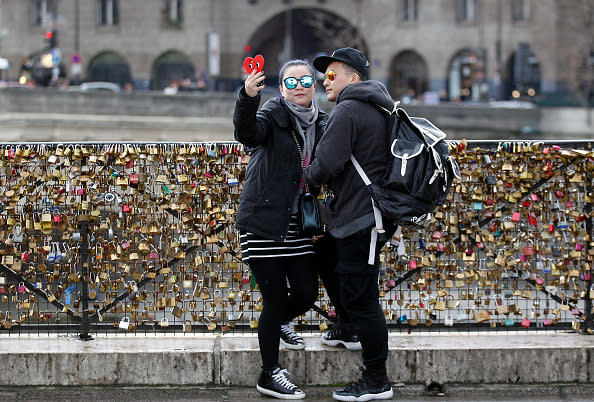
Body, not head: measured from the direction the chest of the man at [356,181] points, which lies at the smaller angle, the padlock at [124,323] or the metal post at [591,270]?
the padlock

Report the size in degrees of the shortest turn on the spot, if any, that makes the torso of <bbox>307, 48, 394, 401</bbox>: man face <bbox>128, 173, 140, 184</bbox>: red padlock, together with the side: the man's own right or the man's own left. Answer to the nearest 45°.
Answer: approximately 45° to the man's own right

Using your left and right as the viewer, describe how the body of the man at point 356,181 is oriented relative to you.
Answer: facing to the left of the viewer

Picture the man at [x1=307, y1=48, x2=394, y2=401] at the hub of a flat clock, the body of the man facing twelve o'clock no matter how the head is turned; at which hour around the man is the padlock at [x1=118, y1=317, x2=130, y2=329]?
The padlock is roughly at 1 o'clock from the man.

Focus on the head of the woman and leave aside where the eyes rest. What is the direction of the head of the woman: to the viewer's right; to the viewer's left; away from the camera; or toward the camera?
toward the camera

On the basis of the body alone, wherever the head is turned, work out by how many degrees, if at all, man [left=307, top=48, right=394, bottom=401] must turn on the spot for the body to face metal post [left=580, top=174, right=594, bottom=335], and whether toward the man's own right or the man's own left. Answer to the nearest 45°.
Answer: approximately 135° to the man's own right

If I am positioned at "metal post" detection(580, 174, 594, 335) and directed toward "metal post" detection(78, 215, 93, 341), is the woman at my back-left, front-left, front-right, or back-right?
front-left

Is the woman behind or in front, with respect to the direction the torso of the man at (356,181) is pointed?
in front

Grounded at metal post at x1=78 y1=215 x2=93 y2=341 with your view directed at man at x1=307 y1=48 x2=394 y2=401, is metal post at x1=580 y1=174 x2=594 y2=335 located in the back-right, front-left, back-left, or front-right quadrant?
front-left

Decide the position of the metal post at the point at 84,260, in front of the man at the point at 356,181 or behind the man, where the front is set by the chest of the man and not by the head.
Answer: in front
